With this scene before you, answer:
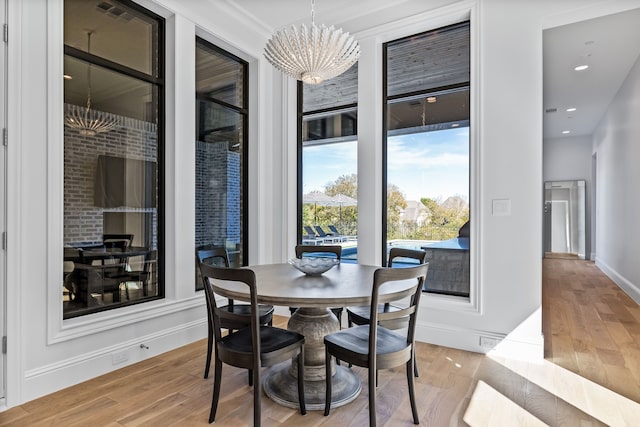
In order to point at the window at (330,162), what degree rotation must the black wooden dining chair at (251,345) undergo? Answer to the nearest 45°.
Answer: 0° — it already faces it

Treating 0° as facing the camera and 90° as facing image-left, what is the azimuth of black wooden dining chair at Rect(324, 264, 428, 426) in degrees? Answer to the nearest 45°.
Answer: approximately 135°

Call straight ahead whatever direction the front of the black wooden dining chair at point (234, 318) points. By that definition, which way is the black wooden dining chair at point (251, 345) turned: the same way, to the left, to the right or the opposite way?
to the left

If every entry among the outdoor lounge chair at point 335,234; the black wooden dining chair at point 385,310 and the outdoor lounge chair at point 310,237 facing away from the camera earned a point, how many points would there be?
0

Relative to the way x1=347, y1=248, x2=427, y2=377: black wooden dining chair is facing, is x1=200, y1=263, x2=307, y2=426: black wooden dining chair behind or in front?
in front

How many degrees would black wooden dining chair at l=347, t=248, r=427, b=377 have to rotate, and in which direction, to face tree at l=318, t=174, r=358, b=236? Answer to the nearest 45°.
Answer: approximately 135° to its right

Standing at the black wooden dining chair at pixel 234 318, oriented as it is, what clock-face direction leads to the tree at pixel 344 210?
The tree is roughly at 9 o'clock from the black wooden dining chair.

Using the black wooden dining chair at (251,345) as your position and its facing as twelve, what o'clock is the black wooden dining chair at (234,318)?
the black wooden dining chair at (234,318) is roughly at 10 o'clock from the black wooden dining chair at (251,345).

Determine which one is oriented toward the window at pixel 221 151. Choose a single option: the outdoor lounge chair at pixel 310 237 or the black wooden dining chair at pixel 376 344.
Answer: the black wooden dining chair

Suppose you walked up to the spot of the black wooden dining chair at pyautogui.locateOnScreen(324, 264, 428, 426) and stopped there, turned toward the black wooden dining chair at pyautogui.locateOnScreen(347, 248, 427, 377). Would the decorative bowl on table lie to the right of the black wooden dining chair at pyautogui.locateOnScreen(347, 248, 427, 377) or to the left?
left

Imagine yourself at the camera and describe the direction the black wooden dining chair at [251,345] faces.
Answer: facing away from the viewer and to the right of the viewer

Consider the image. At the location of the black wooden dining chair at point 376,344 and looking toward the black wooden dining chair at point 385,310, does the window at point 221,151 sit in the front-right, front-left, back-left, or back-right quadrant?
front-left

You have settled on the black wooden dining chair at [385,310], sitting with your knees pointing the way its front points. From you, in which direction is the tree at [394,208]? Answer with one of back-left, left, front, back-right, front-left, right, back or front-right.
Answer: back-right

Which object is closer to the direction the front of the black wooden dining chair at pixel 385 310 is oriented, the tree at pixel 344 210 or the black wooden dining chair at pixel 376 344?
the black wooden dining chair

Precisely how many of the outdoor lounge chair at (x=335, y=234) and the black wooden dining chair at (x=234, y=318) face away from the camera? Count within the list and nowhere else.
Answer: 0

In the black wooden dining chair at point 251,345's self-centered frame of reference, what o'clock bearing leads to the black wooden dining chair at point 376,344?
the black wooden dining chair at point 376,344 is roughly at 2 o'clock from the black wooden dining chair at point 251,345.
